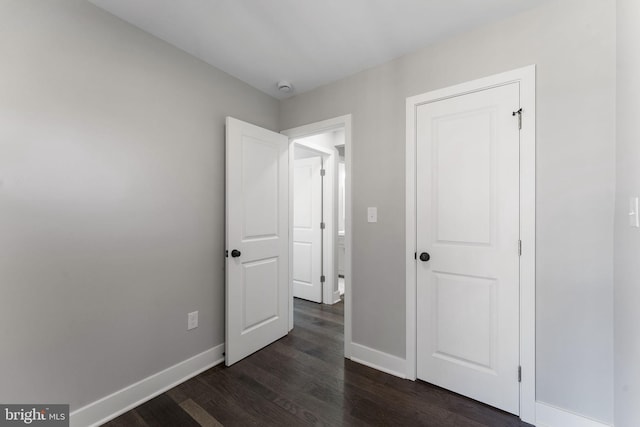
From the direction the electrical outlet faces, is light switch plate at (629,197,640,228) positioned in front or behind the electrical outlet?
in front

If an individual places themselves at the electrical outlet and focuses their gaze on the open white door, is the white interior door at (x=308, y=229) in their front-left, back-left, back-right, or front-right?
front-left

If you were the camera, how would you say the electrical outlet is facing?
facing the viewer and to the right of the viewer

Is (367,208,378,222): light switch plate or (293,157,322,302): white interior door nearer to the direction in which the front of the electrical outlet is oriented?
the light switch plate

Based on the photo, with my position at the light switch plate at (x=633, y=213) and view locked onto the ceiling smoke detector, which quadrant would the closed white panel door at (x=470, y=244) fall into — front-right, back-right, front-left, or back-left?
front-right

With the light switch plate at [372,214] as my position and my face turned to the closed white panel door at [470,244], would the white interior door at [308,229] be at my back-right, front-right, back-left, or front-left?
back-left

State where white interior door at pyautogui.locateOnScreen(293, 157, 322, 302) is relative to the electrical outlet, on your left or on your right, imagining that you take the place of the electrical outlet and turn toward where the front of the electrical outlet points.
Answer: on your left

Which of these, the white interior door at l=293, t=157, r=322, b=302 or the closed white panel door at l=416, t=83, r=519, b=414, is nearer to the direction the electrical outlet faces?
the closed white panel door

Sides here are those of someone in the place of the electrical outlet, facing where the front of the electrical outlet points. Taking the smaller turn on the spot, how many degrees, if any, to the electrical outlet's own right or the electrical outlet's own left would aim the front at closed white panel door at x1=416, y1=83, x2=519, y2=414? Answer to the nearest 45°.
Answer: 0° — it already faces it
